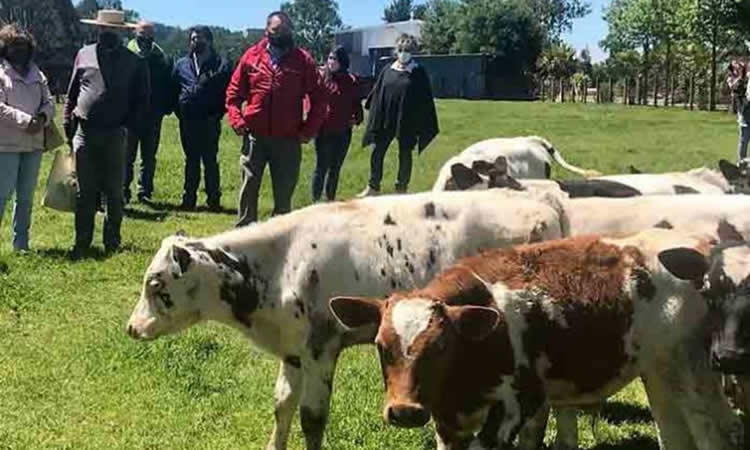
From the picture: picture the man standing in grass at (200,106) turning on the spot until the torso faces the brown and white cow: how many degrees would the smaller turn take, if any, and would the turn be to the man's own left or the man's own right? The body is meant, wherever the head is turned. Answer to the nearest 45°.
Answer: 0° — they already face it

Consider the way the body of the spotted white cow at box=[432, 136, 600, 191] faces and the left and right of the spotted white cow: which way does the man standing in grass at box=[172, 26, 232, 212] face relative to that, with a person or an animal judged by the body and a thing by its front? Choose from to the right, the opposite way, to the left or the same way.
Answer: to the left

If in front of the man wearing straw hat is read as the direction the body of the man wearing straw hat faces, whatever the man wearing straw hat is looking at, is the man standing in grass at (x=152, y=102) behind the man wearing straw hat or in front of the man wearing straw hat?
behind

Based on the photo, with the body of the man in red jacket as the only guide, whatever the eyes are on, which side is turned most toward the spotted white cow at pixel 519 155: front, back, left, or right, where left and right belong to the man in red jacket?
left

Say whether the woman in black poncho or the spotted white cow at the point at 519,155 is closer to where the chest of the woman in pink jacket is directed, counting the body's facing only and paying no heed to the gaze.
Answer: the spotted white cow

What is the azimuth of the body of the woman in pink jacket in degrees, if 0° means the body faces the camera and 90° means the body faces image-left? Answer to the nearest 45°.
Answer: approximately 315°

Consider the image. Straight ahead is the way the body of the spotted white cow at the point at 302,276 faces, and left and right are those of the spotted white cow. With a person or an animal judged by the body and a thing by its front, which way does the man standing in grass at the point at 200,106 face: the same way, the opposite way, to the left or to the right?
to the left

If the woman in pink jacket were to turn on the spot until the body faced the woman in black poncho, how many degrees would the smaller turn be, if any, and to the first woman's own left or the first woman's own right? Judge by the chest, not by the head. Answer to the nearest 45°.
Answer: approximately 45° to the first woman's own left

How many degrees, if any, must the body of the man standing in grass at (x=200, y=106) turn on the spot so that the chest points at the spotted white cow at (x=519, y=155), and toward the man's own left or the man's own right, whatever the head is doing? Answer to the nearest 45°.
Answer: approximately 45° to the man's own left

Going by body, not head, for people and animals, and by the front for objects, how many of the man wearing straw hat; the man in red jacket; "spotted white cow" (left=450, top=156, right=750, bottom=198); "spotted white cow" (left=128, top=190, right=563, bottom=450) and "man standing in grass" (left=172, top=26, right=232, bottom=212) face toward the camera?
3

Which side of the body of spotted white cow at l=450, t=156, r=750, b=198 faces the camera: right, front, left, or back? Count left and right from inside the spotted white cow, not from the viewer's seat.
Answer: left

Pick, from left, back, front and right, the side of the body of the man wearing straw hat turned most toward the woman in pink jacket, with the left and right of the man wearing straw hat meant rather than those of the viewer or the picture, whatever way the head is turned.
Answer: right

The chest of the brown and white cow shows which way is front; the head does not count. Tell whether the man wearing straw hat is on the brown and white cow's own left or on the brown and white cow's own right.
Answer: on the brown and white cow's own right
